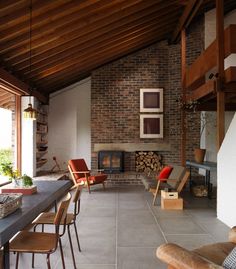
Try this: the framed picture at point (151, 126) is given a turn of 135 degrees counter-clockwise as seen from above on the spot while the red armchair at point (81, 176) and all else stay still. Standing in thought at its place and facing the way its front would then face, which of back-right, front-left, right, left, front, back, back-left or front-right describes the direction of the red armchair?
back

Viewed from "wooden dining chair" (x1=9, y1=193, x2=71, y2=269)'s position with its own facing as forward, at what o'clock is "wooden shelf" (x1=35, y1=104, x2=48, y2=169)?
The wooden shelf is roughly at 3 o'clock from the wooden dining chair.

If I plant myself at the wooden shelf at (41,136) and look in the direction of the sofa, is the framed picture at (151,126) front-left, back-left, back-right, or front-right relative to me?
front-left

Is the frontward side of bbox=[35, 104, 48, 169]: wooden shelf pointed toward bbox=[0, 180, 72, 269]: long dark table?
no

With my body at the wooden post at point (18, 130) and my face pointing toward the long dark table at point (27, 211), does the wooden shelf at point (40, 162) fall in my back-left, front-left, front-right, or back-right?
back-left

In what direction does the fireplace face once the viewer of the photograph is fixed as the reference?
facing the viewer

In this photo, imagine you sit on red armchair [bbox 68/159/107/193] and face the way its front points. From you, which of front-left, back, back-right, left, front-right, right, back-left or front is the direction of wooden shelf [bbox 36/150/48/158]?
back

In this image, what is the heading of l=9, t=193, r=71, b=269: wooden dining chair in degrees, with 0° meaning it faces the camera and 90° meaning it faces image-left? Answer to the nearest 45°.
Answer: approximately 90°

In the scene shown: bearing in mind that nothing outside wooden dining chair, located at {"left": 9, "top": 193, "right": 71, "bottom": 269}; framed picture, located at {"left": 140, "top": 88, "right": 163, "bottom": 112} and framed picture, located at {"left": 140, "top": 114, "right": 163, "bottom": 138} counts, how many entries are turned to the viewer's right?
0

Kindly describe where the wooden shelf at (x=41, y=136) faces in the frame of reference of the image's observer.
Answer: facing to the right of the viewer

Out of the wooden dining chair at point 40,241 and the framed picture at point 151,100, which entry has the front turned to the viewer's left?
the wooden dining chair

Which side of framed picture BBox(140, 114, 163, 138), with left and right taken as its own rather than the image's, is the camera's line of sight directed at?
front

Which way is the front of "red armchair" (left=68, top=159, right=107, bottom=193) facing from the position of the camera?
facing the viewer and to the right of the viewer

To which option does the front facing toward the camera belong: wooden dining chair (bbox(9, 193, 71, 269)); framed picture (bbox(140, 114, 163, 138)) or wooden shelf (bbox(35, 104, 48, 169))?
the framed picture
